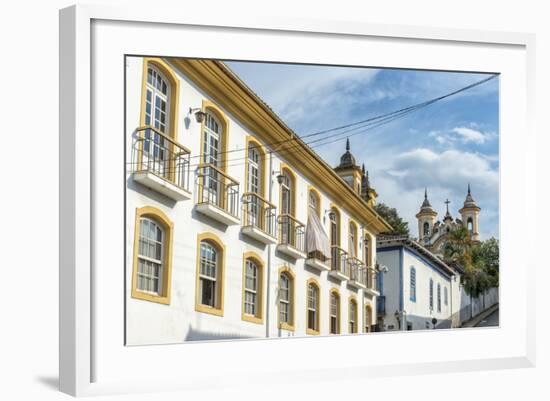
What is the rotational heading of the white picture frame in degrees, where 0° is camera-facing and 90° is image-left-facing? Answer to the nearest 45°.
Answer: approximately 315°
